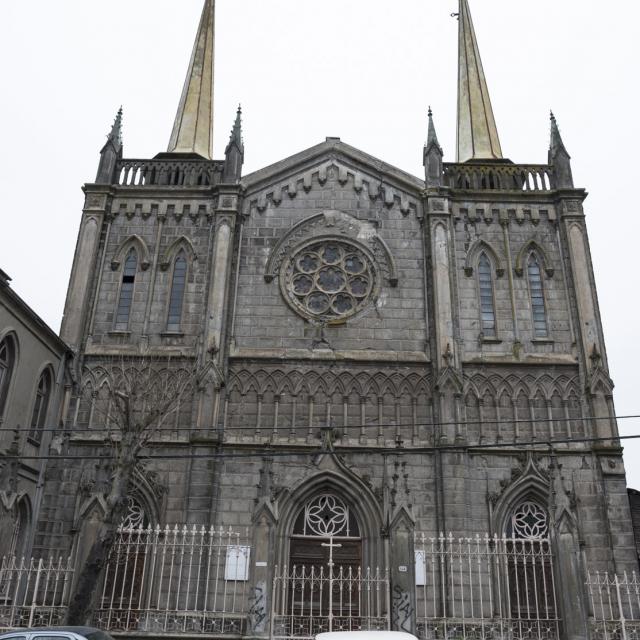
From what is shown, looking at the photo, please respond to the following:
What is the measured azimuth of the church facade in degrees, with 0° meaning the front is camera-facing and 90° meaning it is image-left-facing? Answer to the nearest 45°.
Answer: approximately 0°

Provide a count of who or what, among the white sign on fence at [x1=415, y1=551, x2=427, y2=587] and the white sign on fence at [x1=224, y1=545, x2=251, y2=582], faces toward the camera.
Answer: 2

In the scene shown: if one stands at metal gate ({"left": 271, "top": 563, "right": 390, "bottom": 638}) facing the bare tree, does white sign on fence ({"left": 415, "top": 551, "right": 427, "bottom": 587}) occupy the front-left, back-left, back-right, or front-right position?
back-left

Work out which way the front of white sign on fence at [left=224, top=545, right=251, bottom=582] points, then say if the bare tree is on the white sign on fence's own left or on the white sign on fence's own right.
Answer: on the white sign on fence's own right

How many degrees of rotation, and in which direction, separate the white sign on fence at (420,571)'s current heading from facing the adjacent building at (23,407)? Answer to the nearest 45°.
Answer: approximately 90° to its right

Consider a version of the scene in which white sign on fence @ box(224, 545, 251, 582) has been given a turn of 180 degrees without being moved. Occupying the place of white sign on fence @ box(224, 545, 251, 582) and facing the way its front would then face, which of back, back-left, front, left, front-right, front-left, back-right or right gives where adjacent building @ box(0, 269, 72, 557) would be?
left

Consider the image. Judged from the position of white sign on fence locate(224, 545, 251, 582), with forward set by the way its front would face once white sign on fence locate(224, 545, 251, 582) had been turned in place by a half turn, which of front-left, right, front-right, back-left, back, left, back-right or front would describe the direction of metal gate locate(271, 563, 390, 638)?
right

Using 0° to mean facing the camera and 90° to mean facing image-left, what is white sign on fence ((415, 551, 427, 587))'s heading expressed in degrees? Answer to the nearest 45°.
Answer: approximately 0°

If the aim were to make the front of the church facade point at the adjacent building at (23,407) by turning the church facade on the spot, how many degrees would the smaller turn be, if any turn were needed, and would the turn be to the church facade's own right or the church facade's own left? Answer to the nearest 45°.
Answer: approximately 90° to the church facade's own right
